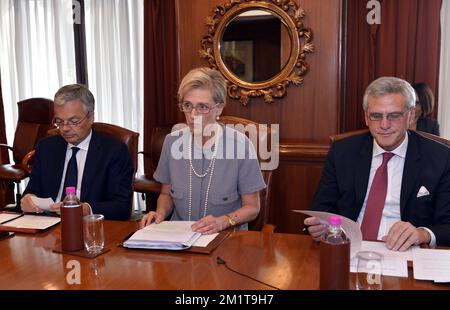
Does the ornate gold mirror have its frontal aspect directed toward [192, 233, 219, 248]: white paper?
yes

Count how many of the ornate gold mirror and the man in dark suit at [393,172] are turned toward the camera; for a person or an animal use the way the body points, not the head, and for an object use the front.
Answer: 2

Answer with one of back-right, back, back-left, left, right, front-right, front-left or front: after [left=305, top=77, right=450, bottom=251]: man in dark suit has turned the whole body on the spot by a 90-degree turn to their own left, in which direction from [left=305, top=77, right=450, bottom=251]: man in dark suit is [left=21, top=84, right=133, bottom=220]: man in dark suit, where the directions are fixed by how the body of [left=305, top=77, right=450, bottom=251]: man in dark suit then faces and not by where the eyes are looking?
back

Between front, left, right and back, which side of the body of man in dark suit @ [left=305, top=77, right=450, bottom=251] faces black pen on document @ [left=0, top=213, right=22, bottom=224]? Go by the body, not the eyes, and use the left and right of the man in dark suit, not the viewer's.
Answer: right

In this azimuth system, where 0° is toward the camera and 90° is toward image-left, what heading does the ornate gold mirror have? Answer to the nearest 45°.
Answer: approximately 0°

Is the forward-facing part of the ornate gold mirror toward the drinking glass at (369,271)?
yes

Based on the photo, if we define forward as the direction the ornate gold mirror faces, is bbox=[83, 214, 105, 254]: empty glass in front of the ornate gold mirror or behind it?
in front

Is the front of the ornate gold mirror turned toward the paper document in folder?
yes
